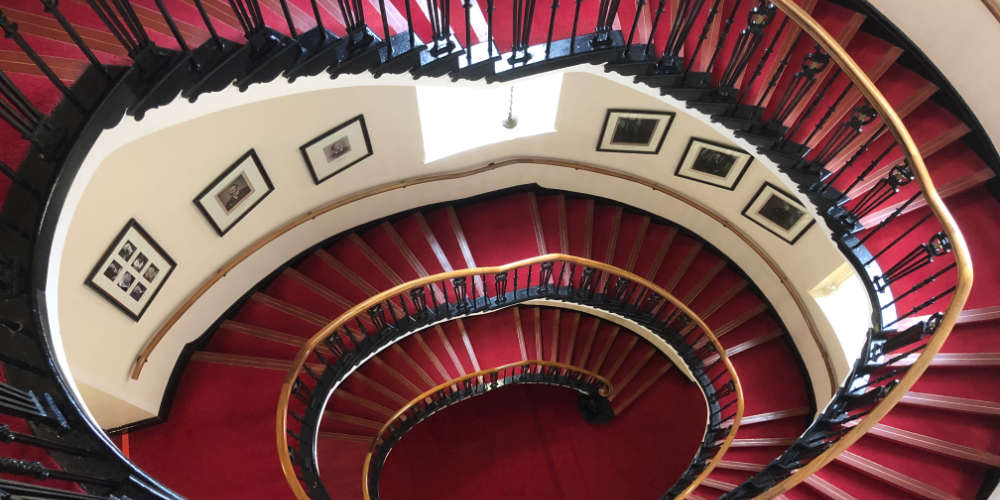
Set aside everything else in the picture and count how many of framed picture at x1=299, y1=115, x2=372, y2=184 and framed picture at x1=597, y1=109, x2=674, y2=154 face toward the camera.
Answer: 2

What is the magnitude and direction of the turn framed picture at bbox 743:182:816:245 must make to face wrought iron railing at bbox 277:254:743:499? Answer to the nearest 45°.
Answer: approximately 45° to its right

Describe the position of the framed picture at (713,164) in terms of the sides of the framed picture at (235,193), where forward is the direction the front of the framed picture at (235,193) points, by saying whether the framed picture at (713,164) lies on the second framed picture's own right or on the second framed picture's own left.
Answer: on the second framed picture's own left

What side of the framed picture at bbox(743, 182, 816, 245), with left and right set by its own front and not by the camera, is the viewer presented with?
front

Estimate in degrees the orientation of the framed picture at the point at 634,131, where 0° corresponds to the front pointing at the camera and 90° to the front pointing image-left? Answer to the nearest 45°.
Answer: approximately 0°

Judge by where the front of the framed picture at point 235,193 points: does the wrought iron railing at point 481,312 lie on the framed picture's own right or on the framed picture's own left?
on the framed picture's own left

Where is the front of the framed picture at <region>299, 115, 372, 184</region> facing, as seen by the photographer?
facing the viewer

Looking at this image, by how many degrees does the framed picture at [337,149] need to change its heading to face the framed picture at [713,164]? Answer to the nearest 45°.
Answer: approximately 90° to its left

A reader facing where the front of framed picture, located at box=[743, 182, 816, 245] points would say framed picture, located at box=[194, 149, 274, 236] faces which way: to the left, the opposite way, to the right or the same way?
to the left
